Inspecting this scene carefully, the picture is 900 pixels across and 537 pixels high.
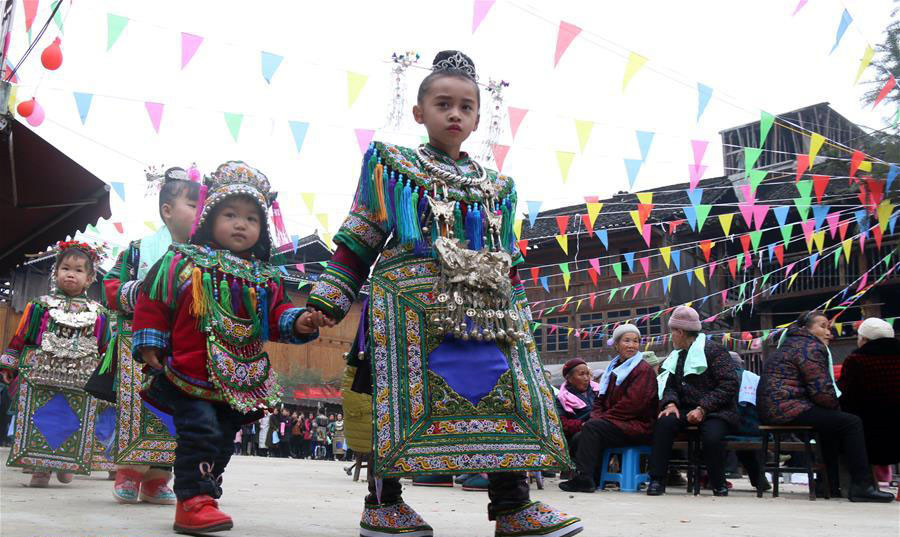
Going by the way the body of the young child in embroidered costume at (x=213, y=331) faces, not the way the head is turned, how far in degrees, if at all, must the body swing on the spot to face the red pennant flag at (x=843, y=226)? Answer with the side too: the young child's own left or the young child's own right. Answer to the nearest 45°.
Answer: approximately 90° to the young child's own left

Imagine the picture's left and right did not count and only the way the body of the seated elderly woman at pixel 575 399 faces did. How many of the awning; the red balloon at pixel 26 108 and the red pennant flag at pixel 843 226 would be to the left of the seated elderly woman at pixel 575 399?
1

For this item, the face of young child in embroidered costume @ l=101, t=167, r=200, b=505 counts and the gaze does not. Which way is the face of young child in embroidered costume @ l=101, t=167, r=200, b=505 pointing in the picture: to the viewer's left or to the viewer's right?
to the viewer's right

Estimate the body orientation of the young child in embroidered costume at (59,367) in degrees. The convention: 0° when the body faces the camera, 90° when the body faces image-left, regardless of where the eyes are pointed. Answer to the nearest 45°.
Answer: approximately 0°

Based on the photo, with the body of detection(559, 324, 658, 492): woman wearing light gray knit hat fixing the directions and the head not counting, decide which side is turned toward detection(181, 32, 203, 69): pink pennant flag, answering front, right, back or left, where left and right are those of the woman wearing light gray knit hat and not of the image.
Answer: front
